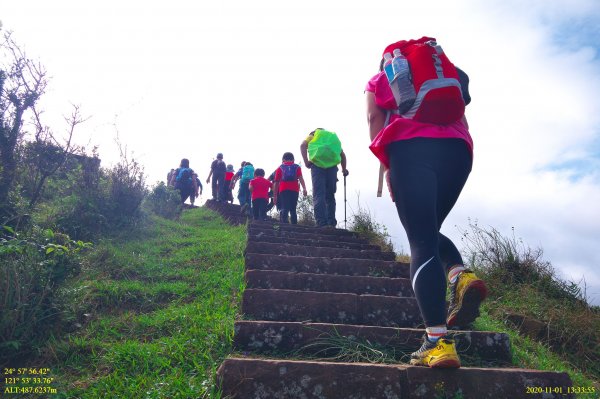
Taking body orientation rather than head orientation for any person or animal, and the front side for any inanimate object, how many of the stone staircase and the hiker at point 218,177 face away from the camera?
1

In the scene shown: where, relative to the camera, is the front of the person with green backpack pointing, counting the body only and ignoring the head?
away from the camera

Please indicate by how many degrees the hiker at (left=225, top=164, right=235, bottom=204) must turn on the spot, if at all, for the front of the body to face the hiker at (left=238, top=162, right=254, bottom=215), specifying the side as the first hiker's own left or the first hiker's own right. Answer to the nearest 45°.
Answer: approximately 180°

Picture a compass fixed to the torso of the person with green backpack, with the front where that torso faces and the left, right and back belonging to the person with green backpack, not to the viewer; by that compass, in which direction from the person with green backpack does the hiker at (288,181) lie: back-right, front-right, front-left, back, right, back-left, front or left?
front-left

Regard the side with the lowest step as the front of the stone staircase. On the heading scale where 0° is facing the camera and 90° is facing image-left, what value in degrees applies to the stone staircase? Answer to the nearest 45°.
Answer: approximately 0°

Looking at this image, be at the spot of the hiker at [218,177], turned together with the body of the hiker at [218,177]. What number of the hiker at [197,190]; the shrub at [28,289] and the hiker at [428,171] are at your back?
2

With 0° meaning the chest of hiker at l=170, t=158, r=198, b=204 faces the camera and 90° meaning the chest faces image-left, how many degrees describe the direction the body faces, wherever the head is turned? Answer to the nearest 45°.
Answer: approximately 180°

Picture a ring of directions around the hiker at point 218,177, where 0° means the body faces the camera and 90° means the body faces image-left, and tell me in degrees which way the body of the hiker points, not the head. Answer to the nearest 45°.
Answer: approximately 180°

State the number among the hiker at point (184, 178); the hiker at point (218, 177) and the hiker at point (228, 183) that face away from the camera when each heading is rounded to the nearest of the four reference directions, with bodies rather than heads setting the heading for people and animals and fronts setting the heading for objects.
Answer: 3

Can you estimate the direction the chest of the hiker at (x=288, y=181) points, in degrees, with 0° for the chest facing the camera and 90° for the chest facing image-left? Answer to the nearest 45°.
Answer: approximately 180°

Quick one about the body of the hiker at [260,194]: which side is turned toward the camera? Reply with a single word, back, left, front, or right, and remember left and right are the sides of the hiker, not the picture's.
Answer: back
